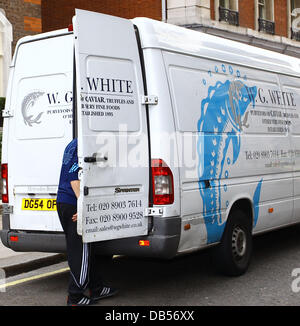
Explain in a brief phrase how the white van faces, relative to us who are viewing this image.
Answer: facing away from the viewer and to the right of the viewer

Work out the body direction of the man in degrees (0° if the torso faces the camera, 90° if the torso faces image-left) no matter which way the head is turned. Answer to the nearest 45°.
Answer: approximately 270°
